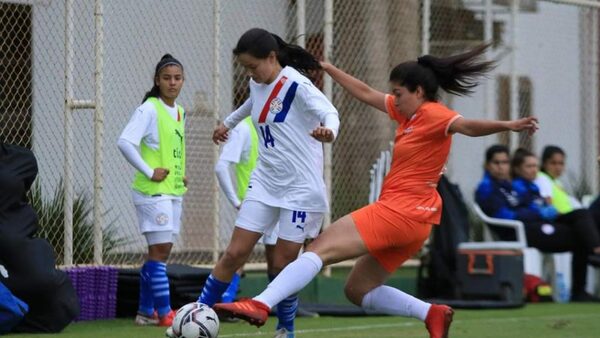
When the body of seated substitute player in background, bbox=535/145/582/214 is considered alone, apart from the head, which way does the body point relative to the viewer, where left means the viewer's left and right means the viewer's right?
facing the viewer and to the right of the viewer

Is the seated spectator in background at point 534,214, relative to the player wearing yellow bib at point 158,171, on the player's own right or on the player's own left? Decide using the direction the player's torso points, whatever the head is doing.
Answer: on the player's own left

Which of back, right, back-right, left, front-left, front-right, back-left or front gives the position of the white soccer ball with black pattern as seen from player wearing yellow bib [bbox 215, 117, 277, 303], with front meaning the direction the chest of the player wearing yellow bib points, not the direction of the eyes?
front-right

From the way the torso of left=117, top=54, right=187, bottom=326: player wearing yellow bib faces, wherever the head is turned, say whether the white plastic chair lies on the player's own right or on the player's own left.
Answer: on the player's own left

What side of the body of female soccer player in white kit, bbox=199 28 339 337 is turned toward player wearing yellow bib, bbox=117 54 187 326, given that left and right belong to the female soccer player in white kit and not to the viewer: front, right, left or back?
right

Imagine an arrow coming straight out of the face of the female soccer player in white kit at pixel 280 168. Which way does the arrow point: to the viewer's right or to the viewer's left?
to the viewer's left

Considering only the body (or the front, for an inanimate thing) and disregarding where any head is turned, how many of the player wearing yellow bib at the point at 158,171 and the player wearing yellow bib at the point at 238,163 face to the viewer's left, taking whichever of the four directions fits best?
0

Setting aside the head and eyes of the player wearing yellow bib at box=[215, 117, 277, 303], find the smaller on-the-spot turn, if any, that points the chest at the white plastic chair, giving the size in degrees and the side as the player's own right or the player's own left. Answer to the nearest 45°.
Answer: approximately 90° to the player's own left

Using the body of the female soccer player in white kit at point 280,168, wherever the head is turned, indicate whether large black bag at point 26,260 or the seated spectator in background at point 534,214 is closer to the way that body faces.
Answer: the large black bag

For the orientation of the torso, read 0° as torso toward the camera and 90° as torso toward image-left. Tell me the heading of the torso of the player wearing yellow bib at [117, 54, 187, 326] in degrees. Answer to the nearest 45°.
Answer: approximately 315°

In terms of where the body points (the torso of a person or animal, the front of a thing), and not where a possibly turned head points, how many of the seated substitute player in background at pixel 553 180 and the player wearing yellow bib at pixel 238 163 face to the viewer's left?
0

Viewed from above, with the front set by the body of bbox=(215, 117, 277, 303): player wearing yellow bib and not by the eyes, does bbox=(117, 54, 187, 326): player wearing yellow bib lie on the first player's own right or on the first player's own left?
on the first player's own right

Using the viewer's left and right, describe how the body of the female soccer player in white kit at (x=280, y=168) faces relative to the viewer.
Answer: facing the viewer and to the left of the viewer
